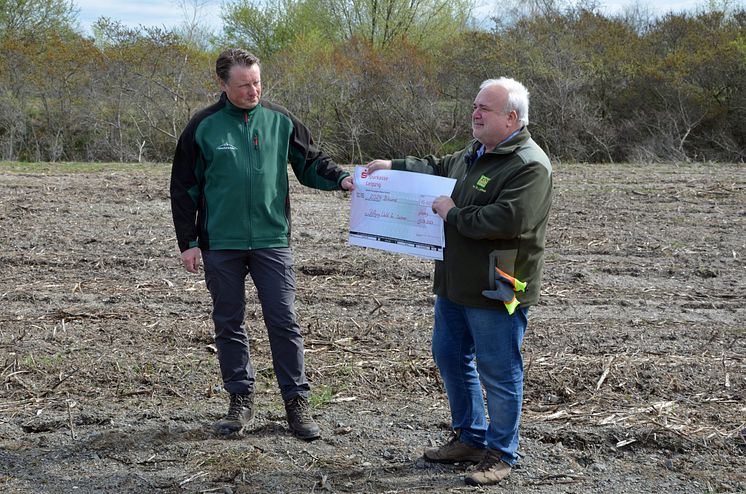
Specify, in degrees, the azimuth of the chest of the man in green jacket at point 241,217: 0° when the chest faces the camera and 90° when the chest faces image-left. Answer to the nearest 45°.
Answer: approximately 0°

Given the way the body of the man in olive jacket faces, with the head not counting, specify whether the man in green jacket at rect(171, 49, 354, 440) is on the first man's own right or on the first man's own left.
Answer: on the first man's own right

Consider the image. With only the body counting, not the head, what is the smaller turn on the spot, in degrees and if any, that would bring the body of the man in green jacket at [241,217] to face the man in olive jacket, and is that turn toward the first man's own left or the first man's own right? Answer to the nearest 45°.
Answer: approximately 45° to the first man's own left

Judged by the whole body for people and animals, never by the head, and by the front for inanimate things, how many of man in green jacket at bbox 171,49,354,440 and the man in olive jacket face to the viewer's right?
0

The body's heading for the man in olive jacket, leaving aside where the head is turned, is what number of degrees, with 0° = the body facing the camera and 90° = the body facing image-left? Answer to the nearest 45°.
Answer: approximately 45°
